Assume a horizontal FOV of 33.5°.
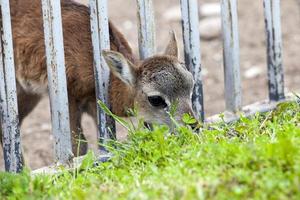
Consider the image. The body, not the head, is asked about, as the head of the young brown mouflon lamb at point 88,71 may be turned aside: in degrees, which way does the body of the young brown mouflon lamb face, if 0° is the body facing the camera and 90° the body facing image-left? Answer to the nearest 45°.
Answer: approximately 270°
